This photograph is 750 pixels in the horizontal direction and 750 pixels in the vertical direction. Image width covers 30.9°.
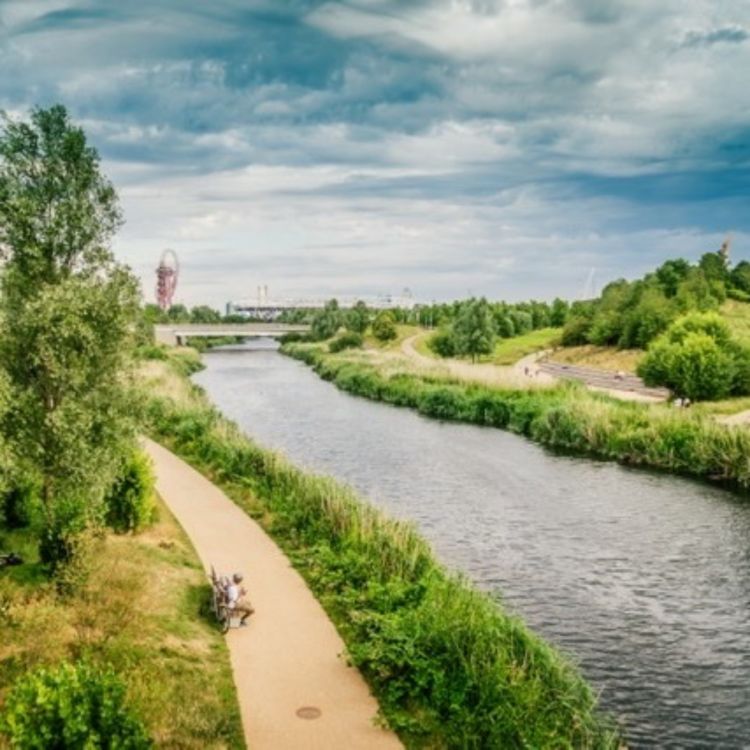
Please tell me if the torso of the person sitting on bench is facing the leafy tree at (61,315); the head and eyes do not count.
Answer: no

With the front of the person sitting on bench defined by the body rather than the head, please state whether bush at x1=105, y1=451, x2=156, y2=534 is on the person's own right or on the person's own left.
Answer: on the person's own left

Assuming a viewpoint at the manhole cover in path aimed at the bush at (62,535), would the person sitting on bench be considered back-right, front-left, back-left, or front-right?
front-right

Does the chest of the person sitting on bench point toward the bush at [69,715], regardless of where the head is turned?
no

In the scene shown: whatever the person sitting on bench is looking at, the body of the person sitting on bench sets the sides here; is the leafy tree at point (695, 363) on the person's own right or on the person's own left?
on the person's own left

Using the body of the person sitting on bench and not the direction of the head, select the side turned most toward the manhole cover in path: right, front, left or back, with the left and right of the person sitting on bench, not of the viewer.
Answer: right

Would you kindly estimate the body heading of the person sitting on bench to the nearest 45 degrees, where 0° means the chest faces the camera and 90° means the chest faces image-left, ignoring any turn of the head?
approximately 270°
